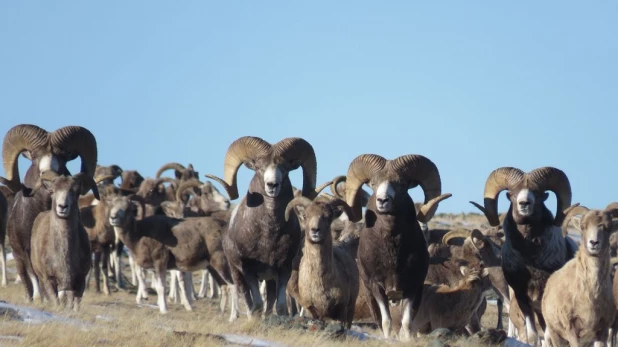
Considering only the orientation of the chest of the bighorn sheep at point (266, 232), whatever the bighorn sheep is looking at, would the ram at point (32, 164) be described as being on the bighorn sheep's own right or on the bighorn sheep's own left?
on the bighorn sheep's own right

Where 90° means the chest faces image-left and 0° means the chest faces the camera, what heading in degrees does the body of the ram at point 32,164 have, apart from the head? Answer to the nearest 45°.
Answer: approximately 0°

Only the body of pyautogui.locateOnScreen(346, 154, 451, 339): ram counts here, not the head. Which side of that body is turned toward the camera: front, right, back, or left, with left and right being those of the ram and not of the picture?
front

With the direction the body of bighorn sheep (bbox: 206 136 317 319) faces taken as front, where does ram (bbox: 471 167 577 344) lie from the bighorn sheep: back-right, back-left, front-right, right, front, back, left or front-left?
left

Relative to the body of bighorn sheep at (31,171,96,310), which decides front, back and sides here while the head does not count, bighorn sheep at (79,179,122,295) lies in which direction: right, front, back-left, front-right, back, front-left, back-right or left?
back

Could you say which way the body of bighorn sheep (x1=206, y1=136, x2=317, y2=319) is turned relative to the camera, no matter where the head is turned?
toward the camera

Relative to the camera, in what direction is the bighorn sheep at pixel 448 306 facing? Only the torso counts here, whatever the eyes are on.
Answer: to the viewer's right

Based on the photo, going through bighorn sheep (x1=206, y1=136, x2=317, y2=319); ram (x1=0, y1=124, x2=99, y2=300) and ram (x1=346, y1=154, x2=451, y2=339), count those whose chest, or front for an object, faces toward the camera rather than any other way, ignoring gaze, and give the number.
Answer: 3

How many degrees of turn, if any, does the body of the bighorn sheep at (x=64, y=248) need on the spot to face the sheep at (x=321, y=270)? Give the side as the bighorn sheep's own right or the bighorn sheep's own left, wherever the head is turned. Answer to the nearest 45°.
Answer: approximately 90° to the bighorn sheep's own left

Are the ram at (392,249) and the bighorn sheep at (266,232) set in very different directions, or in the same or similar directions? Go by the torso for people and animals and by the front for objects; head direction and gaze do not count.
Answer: same or similar directions

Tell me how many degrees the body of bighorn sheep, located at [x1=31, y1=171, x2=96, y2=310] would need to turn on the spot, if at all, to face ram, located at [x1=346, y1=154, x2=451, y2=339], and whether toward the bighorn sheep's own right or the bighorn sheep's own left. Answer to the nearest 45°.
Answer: approximately 90° to the bighorn sheep's own left

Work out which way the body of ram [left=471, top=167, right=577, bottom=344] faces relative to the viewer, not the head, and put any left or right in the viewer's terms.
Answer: facing the viewer
